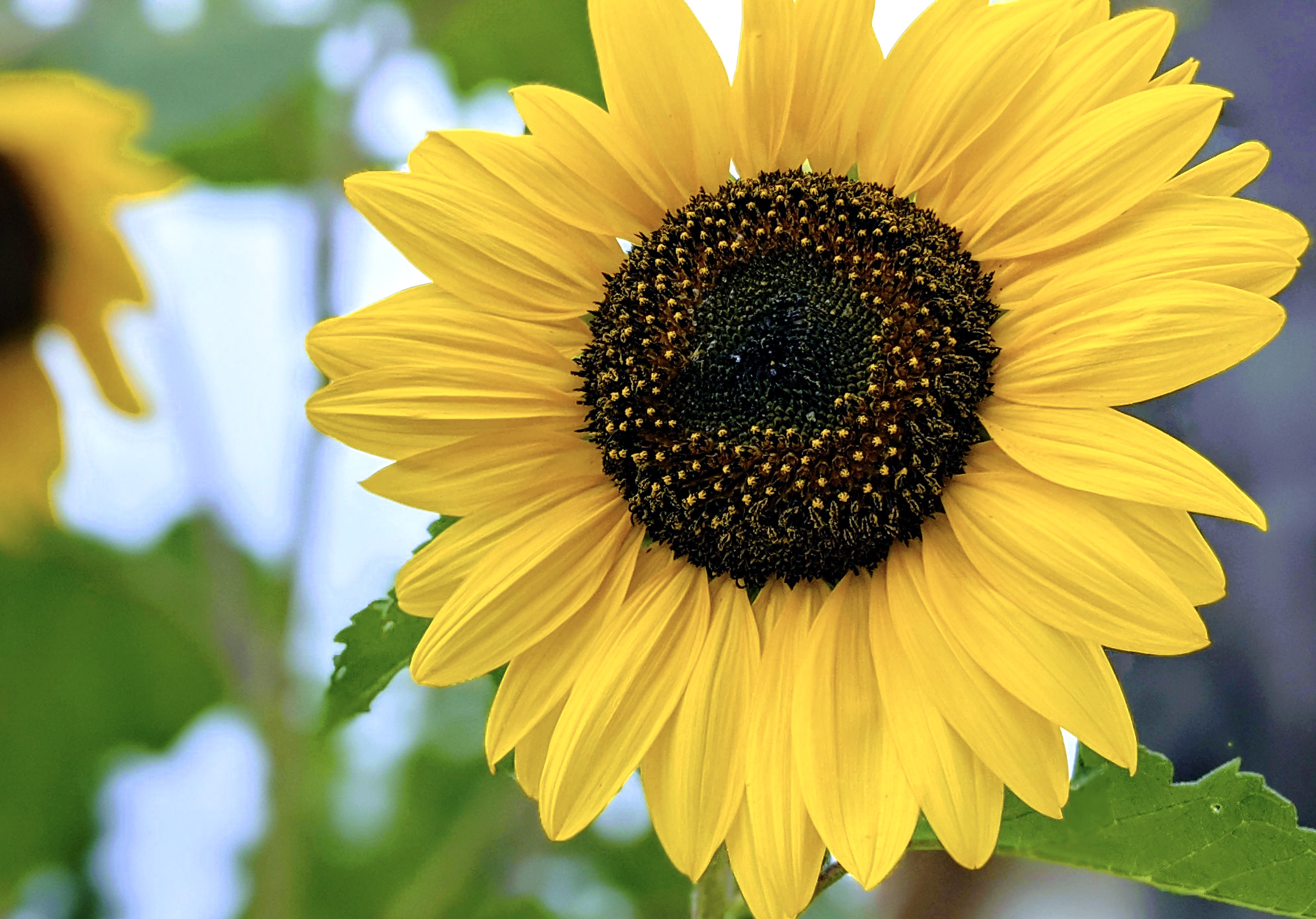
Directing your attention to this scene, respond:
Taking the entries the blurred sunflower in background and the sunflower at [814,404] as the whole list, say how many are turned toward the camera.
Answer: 2

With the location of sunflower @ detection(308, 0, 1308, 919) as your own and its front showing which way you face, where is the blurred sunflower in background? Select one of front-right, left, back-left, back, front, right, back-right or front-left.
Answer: back-right

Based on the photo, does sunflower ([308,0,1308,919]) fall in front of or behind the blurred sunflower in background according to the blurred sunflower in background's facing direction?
in front

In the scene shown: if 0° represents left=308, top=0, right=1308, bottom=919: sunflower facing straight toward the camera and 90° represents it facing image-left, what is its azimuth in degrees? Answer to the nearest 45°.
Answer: approximately 0°
